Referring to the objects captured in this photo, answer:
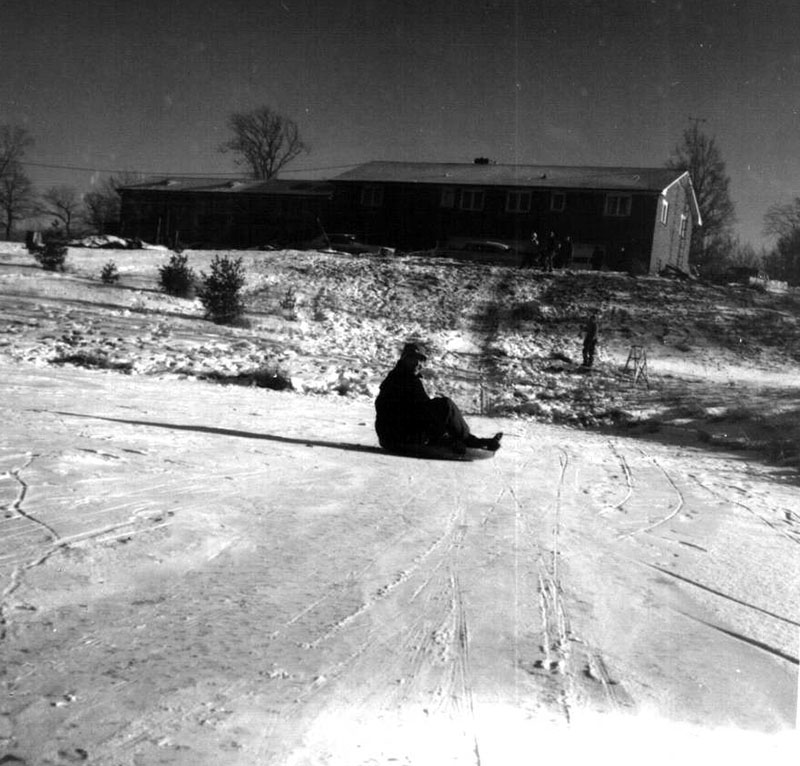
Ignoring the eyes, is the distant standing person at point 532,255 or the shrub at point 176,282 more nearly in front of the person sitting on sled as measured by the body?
the distant standing person

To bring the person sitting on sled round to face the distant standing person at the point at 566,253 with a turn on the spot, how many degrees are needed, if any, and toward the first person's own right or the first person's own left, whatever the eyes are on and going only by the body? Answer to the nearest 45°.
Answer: approximately 90° to the first person's own left

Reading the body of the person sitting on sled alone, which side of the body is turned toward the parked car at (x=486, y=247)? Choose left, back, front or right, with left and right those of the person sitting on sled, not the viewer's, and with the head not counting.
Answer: left

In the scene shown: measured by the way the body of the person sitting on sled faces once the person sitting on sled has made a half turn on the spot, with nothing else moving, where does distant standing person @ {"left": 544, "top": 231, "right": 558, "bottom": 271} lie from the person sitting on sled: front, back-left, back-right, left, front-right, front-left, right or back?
right

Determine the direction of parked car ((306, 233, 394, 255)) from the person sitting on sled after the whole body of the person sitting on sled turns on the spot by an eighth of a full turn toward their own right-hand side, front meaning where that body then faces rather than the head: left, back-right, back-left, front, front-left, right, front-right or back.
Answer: back-left

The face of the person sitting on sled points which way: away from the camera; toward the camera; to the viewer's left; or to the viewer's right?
to the viewer's right

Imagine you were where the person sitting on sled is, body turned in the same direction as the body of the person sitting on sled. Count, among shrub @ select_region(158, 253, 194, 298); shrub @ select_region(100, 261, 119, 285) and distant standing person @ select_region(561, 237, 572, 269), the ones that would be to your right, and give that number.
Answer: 0

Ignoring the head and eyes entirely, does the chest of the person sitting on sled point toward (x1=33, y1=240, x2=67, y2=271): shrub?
no

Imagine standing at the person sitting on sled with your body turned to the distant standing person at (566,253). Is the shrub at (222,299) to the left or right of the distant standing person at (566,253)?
left

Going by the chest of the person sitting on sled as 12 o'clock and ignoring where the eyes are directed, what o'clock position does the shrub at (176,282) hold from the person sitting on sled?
The shrub is roughly at 8 o'clock from the person sitting on sled.

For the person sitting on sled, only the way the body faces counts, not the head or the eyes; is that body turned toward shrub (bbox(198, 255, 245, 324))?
no

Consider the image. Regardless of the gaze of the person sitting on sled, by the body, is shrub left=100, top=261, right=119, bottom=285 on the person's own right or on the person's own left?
on the person's own left

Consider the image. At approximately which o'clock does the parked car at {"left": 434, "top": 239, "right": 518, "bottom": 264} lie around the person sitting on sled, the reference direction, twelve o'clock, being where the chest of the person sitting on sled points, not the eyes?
The parked car is roughly at 9 o'clock from the person sitting on sled.

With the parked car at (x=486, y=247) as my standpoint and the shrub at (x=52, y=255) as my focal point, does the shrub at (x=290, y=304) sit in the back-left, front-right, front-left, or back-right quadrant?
front-left

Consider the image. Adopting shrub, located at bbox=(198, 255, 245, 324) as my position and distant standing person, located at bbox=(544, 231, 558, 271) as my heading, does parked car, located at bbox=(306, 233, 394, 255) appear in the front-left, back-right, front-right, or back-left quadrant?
front-left

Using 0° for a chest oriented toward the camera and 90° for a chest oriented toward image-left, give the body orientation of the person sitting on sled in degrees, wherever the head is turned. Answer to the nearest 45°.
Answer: approximately 270°
